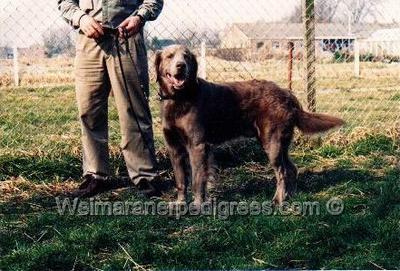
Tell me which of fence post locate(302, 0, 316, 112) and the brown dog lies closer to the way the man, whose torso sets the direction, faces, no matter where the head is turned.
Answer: the brown dog

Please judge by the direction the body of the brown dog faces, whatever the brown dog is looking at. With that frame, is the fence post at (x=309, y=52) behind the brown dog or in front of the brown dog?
behind

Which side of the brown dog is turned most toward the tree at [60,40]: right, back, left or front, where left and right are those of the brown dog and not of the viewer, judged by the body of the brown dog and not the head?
right

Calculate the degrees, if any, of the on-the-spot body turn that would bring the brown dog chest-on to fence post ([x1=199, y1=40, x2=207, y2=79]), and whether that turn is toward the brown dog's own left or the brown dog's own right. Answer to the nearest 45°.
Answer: approximately 135° to the brown dog's own right

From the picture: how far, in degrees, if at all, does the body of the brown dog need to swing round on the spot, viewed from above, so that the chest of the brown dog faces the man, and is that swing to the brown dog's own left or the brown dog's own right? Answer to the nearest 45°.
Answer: approximately 45° to the brown dog's own right

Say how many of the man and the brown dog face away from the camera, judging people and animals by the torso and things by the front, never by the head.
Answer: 0

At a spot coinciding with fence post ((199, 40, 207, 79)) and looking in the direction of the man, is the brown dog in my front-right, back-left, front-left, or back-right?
front-left

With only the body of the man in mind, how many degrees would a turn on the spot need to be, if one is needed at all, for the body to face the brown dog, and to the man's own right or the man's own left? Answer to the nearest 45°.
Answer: approximately 45° to the man's own left

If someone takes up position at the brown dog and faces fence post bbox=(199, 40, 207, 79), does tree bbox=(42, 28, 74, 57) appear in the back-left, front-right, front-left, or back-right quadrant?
front-left

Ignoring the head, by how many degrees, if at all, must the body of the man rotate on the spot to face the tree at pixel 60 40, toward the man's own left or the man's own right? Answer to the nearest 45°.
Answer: approximately 180°

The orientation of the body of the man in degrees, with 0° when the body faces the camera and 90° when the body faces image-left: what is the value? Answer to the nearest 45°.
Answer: approximately 0°
